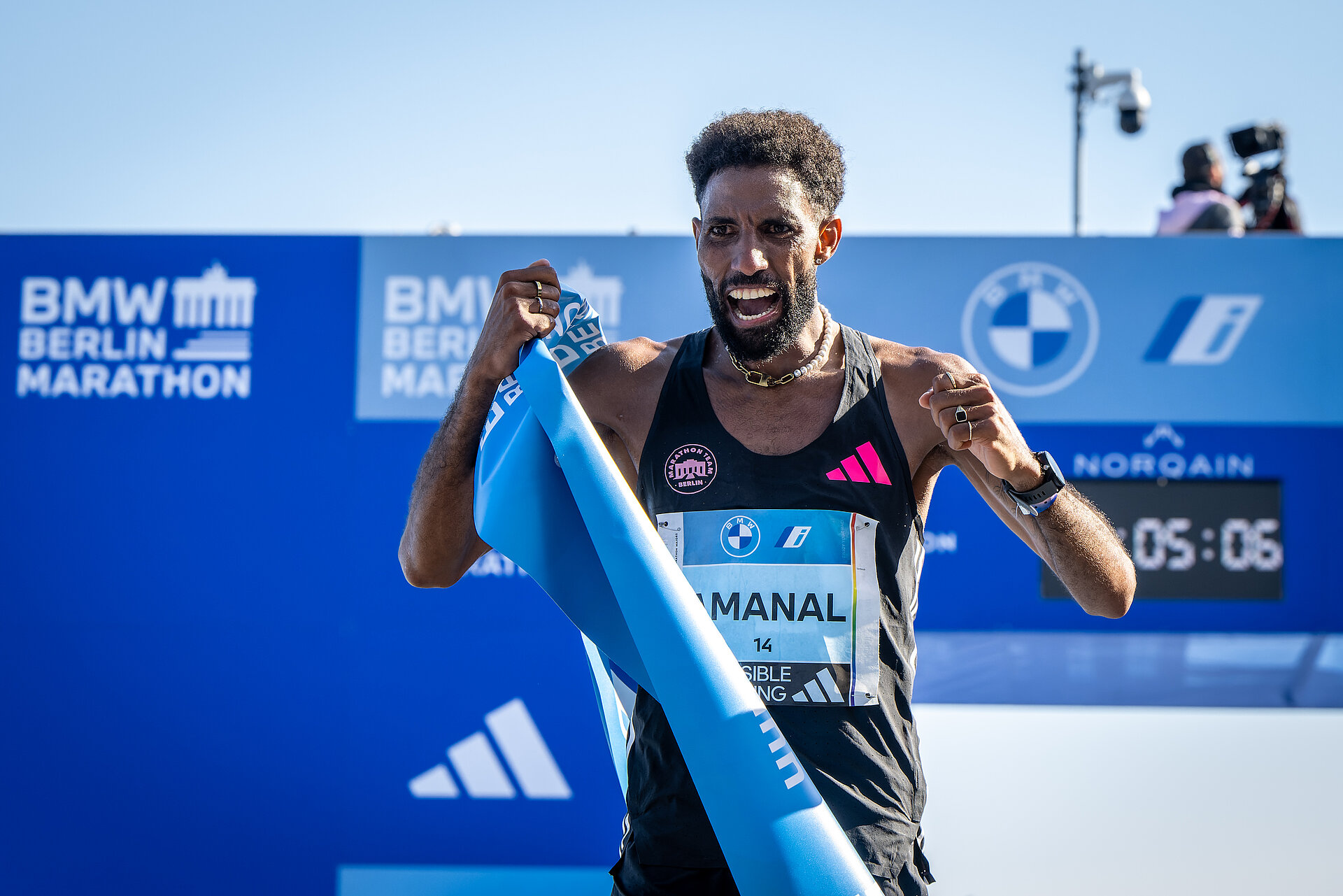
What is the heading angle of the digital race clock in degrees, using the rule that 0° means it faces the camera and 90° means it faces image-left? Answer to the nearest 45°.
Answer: approximately 0°

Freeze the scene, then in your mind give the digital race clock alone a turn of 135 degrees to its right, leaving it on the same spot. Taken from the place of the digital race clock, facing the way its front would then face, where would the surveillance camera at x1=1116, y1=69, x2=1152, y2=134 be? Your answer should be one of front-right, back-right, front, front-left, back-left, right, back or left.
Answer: front-right

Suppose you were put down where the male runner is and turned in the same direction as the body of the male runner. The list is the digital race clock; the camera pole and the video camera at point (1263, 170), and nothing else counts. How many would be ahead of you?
0

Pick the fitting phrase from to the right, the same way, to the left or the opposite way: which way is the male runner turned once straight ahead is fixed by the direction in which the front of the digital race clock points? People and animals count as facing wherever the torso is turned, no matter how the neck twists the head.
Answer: the same way

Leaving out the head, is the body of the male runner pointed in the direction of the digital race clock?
no

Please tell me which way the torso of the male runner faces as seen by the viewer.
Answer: toward the camera

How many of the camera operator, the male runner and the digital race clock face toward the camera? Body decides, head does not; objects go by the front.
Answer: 2

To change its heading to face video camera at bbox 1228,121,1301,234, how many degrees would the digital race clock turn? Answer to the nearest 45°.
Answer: approximately 180°

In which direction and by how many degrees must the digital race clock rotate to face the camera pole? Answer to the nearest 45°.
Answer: approximately 180°

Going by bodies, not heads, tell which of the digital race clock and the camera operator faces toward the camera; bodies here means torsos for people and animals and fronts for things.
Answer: the digital race clock

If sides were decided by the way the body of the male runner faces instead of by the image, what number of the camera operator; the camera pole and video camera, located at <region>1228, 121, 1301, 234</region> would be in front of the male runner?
0

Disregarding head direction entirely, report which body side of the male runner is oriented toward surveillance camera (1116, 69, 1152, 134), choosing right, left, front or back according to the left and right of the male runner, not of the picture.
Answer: back

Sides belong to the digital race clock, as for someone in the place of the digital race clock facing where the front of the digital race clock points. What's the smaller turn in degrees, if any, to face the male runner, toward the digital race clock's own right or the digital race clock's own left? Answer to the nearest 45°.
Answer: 0° — it already faces them

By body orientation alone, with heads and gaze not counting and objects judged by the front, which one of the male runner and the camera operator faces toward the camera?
the male runner
